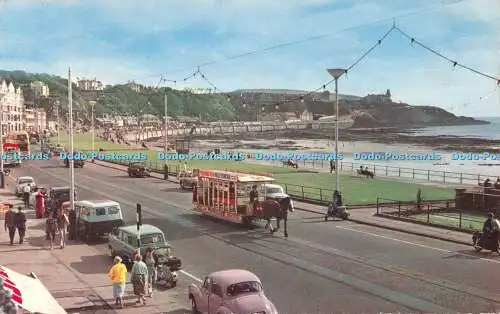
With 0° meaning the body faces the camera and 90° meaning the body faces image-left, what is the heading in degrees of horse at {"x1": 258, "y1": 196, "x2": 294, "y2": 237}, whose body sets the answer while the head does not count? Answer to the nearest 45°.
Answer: approximately 315°

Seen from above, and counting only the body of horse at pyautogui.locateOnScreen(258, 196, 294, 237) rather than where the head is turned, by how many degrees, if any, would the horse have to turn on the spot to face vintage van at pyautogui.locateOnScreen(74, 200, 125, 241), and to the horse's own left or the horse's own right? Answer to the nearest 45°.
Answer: approximately 135° to the horse's own right

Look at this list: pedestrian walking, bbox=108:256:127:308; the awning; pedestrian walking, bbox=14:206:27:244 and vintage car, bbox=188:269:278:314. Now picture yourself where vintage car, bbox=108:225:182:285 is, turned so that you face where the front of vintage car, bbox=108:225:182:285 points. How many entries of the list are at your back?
1

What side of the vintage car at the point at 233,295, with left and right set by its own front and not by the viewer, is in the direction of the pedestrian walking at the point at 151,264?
front

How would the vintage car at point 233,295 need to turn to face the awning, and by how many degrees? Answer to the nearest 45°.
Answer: approximately 90° to its left
